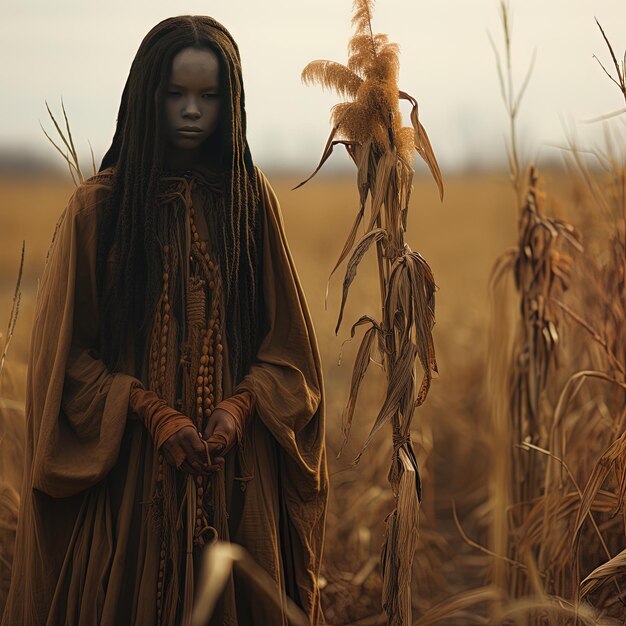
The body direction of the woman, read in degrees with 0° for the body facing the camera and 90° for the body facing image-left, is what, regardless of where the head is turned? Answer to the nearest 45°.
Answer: approximately 0°

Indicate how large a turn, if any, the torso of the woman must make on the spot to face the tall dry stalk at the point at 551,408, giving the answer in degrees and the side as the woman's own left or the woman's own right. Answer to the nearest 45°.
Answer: approximately 135° to the woman's own left

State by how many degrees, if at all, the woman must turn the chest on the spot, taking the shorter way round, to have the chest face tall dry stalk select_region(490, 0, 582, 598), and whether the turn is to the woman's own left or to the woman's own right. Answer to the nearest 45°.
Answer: approximately 135° to the woman's own left
